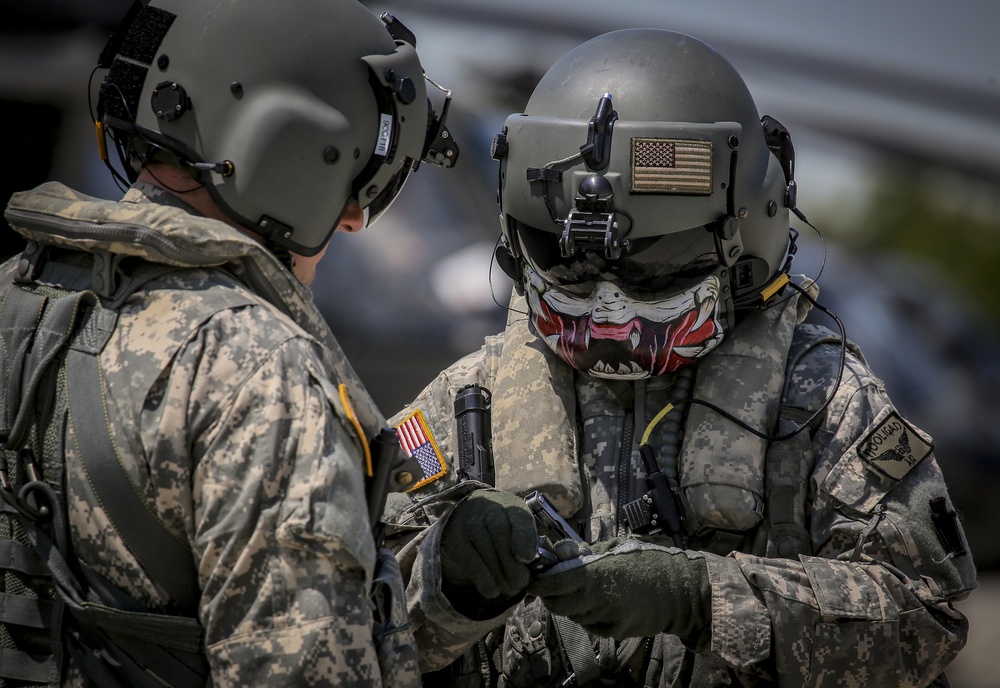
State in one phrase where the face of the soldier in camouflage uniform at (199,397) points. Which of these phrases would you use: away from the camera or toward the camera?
away from the camera

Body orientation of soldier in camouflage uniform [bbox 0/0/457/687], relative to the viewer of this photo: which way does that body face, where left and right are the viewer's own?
facing away from the viewer and to the right of the viewer

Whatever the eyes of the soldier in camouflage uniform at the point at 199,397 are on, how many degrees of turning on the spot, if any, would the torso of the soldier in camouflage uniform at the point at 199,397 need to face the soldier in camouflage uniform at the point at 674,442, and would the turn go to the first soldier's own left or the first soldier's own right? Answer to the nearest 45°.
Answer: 0° — they already face them
